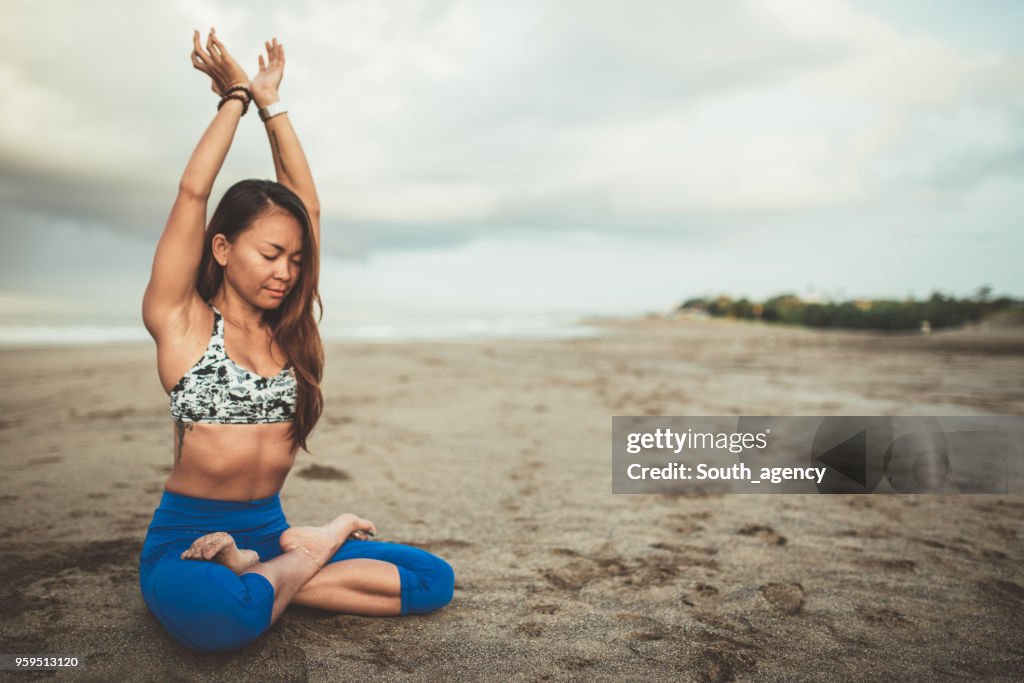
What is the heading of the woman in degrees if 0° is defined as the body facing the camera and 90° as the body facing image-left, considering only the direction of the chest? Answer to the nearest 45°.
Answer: approximately 315°
